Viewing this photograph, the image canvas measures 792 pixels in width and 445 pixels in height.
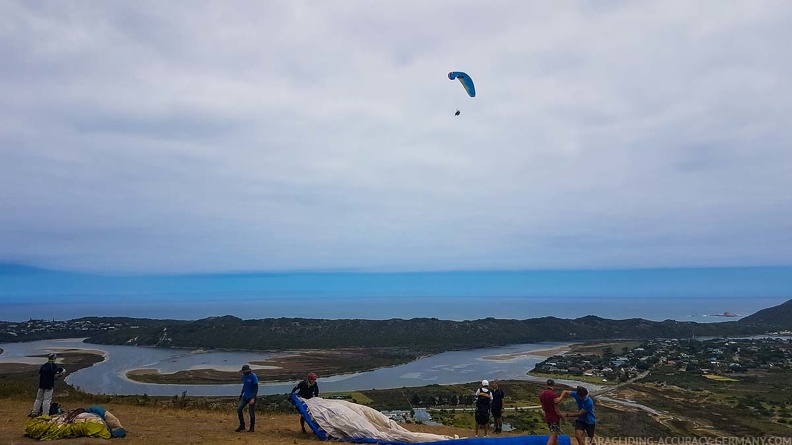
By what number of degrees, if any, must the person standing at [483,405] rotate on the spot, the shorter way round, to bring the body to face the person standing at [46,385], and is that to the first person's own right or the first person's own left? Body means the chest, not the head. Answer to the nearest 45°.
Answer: approximately 90° to the first person's own left

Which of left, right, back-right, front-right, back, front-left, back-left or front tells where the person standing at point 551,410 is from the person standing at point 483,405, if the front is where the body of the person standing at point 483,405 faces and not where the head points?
back-right

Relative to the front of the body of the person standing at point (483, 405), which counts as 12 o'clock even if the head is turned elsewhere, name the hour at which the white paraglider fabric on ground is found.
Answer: The white paraglider fabric on ground is roughly at 8 o'clock from the person standing.

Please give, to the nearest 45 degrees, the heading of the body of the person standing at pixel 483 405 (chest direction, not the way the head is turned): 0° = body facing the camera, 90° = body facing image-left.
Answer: approximately 180°
